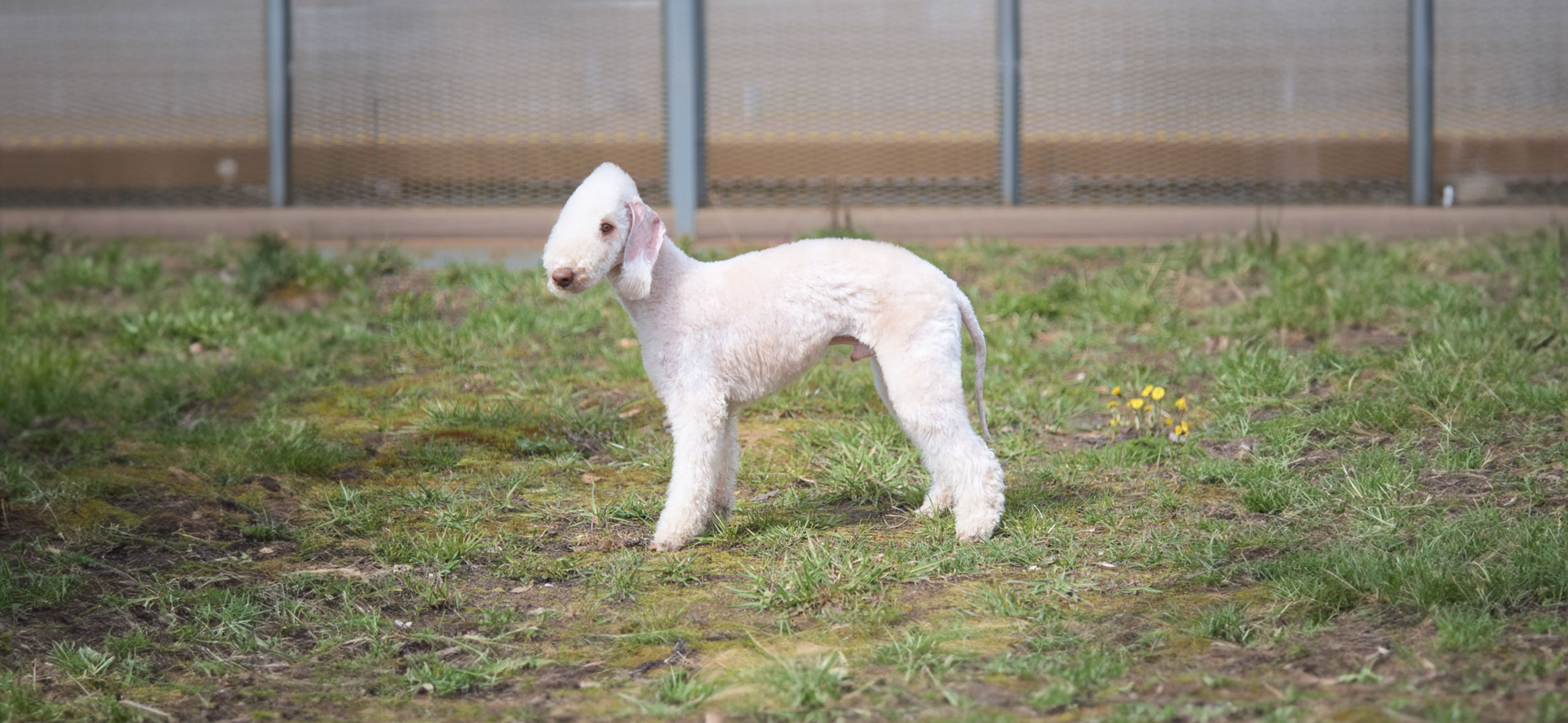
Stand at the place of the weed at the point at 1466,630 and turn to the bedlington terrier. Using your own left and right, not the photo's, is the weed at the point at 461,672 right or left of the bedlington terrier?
left

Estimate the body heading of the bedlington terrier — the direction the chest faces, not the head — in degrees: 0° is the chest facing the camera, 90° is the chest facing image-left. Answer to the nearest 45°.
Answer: approximately 90°

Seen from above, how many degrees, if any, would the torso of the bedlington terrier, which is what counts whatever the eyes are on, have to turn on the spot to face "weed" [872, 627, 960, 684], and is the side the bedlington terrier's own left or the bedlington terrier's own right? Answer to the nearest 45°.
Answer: approximately 90° to the bedlington terrier's own left

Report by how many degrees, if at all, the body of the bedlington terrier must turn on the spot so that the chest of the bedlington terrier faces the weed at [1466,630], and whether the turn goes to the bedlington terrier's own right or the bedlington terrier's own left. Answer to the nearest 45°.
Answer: approximately 135° to the bedlington terrier's own left

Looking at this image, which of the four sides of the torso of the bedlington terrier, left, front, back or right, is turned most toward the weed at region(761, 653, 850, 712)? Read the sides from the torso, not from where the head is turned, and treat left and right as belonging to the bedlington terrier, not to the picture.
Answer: left
